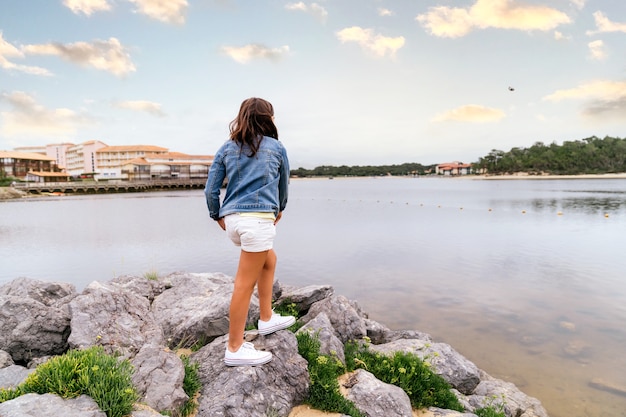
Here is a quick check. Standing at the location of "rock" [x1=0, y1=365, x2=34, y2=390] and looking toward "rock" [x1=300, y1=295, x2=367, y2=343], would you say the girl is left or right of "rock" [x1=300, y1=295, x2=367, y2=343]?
right

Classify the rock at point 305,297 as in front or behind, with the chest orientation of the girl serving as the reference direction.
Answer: in front

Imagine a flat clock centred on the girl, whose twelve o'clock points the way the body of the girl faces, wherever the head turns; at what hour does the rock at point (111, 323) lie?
The rock is roughly at 9 o'clock from the girl.

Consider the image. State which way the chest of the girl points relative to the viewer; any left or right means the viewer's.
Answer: facing away from the viewer and to the right of the viewer
